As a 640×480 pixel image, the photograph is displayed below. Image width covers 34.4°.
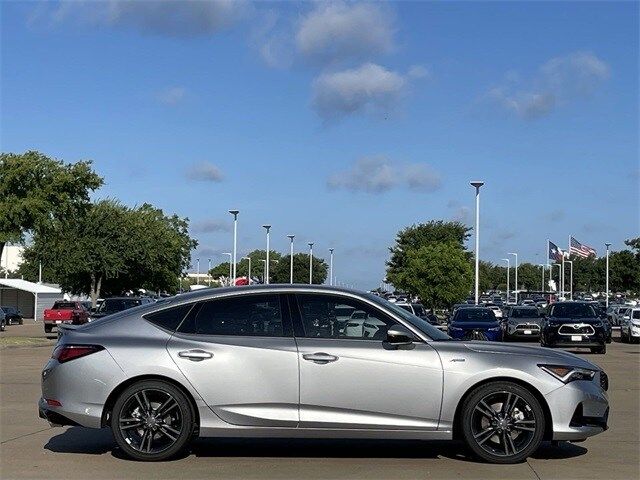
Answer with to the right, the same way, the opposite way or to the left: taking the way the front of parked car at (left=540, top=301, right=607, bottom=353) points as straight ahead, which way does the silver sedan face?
to the left

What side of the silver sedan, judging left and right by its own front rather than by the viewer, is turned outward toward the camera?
right

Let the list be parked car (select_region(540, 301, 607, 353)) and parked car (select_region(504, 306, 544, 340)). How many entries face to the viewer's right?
0

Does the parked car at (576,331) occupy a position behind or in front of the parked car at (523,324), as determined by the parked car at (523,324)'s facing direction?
in front

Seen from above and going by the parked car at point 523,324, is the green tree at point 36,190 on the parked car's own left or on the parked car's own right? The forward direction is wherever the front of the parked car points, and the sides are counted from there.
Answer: on the parked car's own right

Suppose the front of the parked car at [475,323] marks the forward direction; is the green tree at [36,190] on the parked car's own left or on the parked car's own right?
on the parked car's own right

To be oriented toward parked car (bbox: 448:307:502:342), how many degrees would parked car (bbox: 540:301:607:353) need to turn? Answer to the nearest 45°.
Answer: approximately 135° to its right

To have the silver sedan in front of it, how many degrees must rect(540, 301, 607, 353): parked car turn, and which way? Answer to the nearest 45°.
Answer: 0° — it already faces it

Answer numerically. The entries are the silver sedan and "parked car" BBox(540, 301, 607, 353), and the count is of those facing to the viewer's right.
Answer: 1

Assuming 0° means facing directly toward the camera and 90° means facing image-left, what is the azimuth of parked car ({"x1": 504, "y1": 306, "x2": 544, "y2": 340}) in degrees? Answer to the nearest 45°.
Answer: approximately 0°

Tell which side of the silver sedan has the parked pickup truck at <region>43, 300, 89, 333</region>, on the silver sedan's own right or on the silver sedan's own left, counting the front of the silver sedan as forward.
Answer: on the silver sedan's own left

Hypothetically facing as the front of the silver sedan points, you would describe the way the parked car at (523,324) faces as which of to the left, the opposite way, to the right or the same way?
to the right

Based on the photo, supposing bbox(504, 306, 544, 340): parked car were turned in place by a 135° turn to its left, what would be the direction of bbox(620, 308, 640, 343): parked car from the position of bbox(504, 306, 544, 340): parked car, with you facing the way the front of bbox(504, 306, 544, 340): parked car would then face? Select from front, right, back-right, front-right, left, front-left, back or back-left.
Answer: front

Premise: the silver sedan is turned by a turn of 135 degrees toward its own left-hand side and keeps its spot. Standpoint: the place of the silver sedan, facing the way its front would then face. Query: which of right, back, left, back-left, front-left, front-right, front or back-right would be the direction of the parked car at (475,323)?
front-right

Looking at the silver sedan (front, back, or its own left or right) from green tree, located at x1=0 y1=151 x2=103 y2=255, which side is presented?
left

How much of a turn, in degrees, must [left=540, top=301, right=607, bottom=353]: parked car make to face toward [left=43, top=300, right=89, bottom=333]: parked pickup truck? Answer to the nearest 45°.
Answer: approximately 90° to its right
